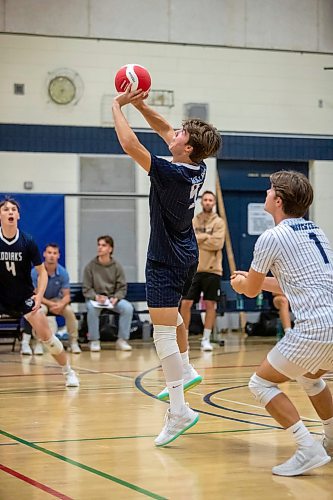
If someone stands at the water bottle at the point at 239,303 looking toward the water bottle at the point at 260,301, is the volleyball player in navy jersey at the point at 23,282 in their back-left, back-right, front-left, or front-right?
back-right

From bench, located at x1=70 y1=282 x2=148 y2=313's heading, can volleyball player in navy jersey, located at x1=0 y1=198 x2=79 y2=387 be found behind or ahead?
ahead

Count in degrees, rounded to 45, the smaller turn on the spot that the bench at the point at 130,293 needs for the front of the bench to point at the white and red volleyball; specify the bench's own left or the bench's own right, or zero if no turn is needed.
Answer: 0° — it already faces it

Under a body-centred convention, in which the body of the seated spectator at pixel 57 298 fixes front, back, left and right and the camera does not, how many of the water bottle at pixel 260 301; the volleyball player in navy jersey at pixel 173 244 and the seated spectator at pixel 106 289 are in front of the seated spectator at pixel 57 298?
1

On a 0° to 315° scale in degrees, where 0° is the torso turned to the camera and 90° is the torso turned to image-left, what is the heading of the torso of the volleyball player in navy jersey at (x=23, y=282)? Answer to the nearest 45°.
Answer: approximately 0°

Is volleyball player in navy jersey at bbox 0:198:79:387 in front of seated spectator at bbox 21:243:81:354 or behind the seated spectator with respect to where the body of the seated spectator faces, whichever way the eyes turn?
in front

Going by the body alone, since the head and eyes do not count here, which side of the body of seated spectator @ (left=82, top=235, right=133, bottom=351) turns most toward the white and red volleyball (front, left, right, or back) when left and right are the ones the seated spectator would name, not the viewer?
front

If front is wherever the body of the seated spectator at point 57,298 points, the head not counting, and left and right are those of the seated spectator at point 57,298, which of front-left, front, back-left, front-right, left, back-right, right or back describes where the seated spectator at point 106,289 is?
back-left

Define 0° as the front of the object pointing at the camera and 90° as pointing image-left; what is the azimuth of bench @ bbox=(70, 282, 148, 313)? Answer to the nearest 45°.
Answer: approximately 0°

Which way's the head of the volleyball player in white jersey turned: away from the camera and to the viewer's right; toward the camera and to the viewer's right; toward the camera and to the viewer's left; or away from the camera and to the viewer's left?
away from the camera and to the viewer's left
